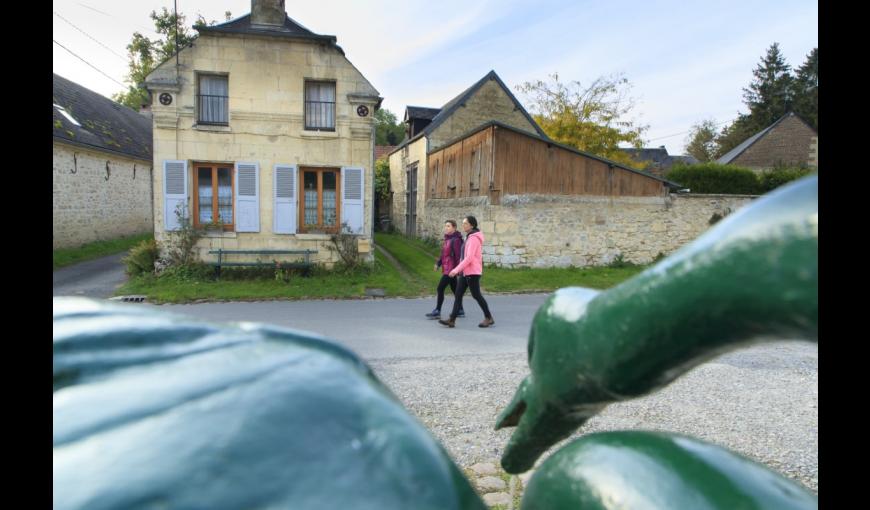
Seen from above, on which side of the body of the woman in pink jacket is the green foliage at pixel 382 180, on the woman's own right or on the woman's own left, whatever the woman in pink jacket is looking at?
on the woman's own right

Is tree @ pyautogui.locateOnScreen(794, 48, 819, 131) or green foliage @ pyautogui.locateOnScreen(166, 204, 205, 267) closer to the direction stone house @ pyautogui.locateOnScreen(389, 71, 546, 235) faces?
the green foliage

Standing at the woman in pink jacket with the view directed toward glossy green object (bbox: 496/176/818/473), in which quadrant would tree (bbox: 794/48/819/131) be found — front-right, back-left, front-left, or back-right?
back-left
